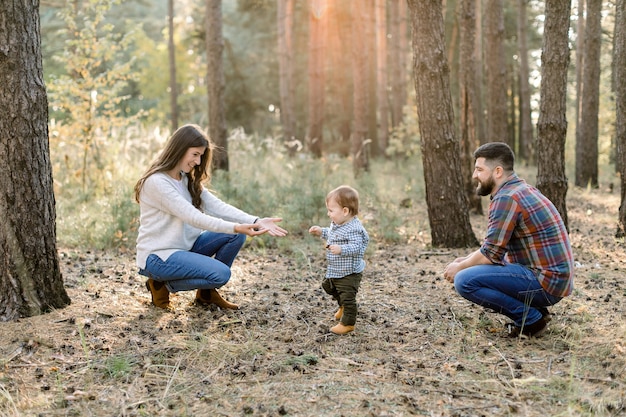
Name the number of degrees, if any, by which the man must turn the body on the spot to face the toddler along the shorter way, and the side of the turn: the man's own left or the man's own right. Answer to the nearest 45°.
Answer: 0° — they already face them

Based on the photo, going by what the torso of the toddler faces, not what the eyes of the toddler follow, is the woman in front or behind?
in front

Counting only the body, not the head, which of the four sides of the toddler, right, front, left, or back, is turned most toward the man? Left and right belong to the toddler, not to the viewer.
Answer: back

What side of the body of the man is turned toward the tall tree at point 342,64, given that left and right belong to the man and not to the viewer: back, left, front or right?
right

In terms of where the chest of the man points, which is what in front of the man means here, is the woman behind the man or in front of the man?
in front

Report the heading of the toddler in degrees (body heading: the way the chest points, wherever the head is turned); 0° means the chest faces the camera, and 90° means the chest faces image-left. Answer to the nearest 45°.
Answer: approximately 90°

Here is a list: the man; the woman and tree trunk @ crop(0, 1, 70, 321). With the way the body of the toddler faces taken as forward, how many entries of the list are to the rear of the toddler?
1

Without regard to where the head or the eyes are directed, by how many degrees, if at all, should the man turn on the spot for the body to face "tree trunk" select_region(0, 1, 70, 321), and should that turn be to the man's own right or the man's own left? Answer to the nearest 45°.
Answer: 0° — they already face it

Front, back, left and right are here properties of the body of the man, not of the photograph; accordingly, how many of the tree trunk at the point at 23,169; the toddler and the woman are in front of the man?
3

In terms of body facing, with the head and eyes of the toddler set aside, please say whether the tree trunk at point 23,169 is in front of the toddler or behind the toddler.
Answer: in front

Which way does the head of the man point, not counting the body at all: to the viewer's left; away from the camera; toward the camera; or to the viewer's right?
to the viewer's left

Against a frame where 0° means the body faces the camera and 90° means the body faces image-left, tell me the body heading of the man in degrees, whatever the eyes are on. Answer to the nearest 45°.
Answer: approximately 90°

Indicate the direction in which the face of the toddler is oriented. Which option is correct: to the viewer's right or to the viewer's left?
to the viewer's left
